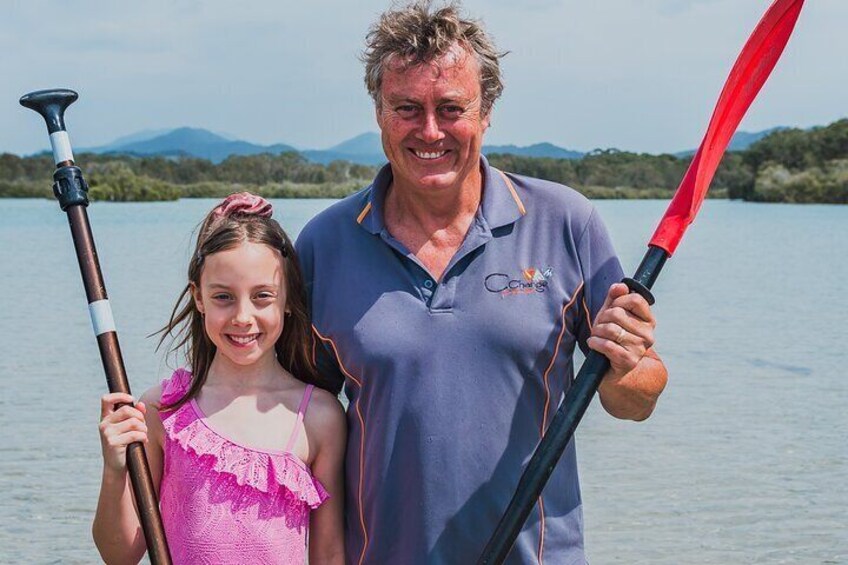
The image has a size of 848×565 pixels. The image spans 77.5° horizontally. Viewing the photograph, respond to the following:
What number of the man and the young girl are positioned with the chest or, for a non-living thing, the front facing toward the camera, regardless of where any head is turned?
2

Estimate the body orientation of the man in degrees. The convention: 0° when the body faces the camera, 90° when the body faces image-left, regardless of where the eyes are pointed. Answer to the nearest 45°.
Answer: approximately 0°

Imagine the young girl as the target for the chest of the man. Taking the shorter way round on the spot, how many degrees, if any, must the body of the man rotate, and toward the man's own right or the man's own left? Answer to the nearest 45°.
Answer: approximately 90° to the man's own right
